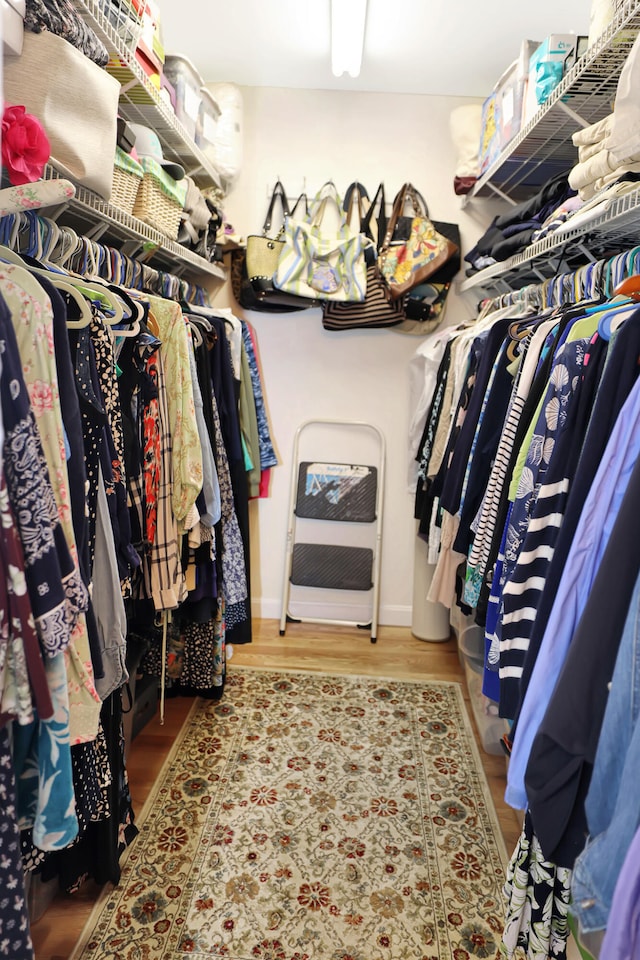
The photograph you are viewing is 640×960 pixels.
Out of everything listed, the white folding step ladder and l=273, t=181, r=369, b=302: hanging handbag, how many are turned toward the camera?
2

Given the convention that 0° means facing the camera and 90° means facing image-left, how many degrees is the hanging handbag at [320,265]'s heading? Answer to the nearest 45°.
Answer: approximately 0°

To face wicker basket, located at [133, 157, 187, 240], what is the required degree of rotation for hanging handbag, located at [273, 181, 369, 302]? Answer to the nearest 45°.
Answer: approximately 45° to its right

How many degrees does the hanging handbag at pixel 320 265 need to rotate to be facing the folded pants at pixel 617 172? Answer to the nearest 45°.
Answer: approximately 45° to its left

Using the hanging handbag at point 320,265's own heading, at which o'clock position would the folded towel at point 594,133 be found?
The folded towel is roughly at 11 o'clock from the hanging handbag.
